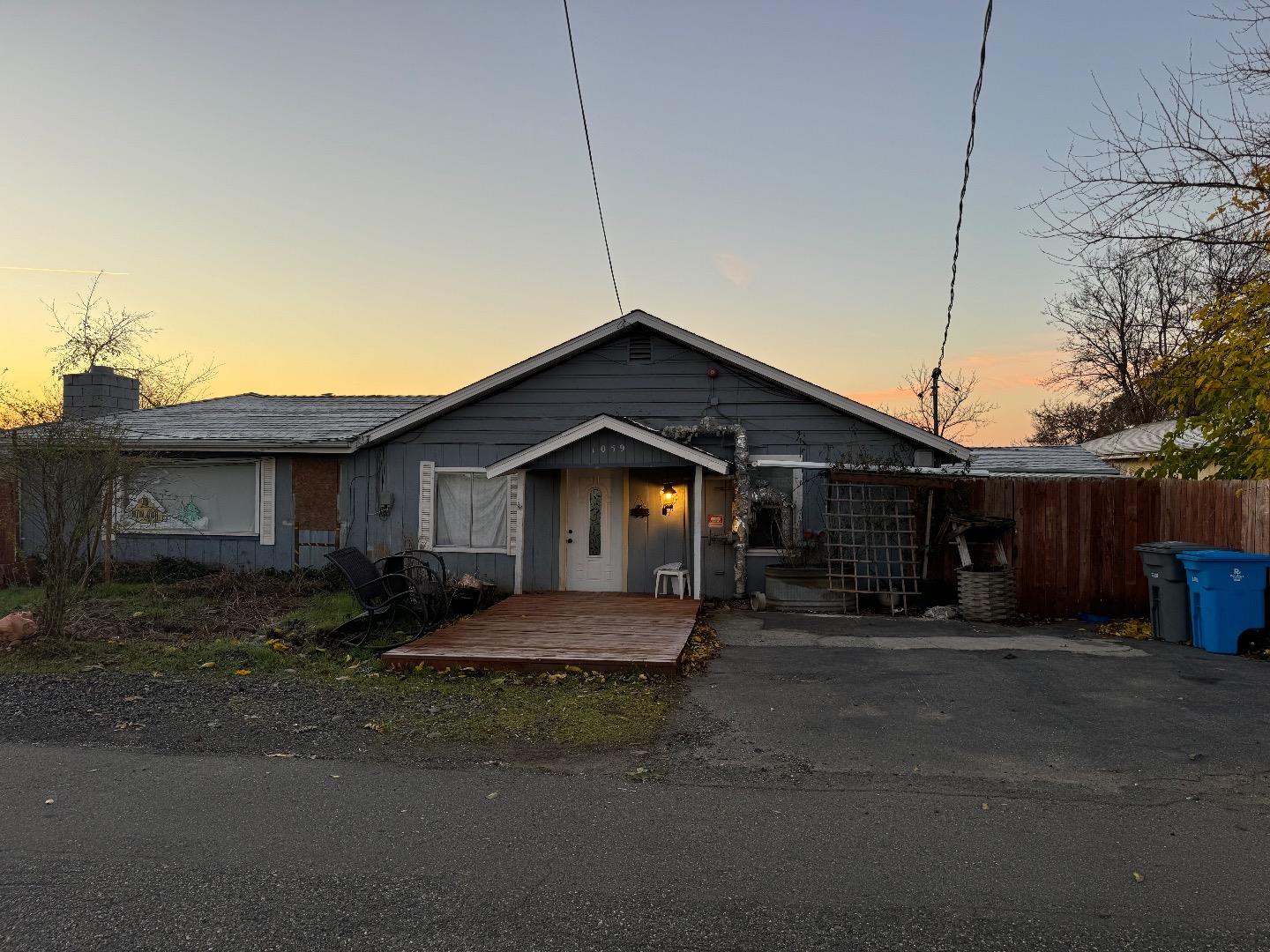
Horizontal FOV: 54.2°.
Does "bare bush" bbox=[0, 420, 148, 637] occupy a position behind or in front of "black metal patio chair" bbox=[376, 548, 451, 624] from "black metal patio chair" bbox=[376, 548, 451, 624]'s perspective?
in front

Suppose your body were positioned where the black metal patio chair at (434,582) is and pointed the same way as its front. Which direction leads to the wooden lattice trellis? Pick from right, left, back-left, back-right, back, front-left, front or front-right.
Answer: front

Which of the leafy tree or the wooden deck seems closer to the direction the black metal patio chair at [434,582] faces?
the wooden deck

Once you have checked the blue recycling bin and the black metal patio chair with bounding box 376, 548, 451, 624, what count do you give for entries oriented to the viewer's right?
0

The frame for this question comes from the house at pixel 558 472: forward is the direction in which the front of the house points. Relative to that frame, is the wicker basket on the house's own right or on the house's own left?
on the house's own left

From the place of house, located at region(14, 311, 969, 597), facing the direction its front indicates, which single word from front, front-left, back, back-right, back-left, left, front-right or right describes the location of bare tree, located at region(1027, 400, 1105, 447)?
back-left

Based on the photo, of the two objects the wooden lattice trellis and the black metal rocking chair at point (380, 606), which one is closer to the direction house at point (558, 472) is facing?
the black metal rocking chair

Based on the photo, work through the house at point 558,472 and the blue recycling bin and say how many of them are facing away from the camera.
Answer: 0

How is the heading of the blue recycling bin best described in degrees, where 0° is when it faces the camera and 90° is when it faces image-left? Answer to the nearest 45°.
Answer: approximately 45°

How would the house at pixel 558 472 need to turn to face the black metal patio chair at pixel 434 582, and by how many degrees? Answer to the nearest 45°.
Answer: approximately 45° to its right
